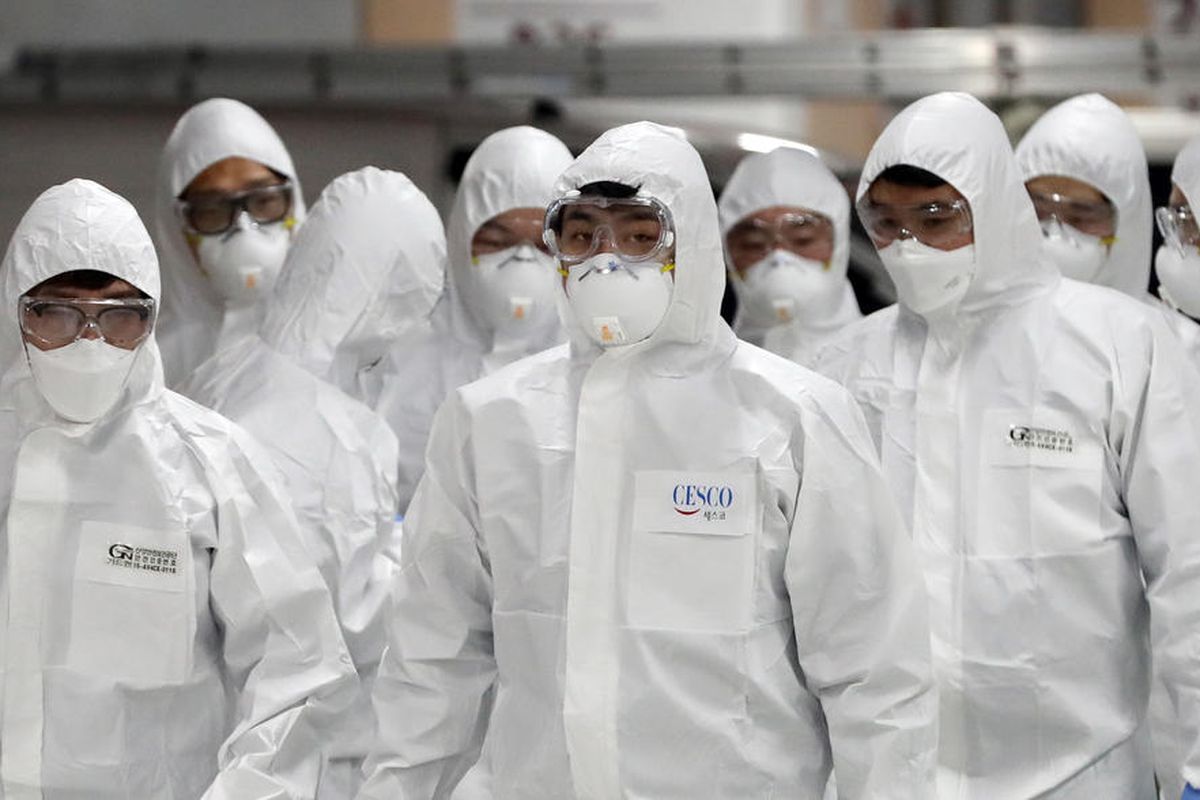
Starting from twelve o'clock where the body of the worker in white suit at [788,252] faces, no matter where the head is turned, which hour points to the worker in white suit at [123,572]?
the worker in white suit at [123,572] is roughly at 1 o'clock from the worker in white suit at [788,252].

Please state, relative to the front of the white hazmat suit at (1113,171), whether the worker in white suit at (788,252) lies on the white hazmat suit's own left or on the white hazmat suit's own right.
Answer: on the white hazmat suit's own right

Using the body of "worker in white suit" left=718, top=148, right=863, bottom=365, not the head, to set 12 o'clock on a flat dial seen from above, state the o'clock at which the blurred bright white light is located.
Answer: The blurred bright white light is roughly at 6 o'clock from the worker in white suit.

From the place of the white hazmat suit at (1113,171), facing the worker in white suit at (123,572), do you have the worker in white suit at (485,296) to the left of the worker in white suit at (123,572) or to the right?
right

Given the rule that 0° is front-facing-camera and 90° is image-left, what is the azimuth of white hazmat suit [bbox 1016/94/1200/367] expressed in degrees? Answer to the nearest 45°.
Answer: approximately 45°

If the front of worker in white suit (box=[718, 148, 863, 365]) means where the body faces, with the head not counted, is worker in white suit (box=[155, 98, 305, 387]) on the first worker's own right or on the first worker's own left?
on the first worker's own right
